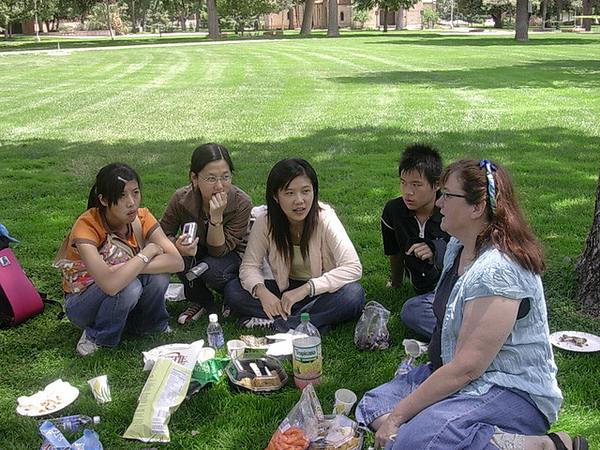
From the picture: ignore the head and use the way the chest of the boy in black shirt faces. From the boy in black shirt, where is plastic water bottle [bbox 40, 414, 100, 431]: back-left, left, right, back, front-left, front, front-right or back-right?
front-right

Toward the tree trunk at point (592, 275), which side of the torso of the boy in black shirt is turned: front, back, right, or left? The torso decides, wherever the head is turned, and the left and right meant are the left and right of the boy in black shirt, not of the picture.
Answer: left

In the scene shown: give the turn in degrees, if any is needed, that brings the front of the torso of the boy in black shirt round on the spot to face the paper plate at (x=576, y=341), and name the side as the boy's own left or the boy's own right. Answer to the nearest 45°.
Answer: approximately 90° to the boy's own left

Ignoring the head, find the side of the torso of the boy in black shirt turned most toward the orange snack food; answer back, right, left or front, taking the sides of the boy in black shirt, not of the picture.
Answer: front

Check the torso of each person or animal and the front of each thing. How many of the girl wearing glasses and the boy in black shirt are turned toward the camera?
2

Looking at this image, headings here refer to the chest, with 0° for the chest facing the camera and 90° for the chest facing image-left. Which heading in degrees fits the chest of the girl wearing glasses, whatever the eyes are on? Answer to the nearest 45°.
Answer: approximately 0°

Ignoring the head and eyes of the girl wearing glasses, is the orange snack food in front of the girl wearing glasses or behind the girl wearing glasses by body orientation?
in front

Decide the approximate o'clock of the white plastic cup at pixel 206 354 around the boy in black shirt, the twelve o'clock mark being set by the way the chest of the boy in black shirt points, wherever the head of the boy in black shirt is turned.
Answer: The white plastic cup is roughly at 2 o'clock from the boy in black shirt.
